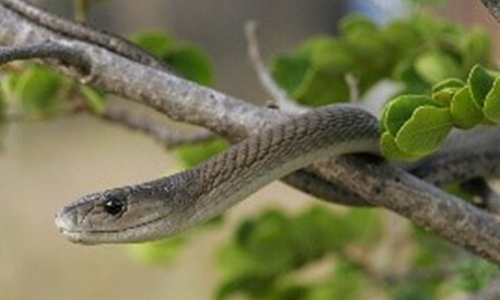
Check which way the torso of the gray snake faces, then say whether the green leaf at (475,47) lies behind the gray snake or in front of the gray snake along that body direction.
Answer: behind

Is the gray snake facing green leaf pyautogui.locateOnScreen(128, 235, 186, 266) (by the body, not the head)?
no

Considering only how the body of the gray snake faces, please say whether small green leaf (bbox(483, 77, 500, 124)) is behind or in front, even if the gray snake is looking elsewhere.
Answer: behind

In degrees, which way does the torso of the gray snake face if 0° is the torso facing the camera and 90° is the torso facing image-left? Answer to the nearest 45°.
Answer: approximately 90°

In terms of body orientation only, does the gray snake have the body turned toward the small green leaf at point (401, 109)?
no
